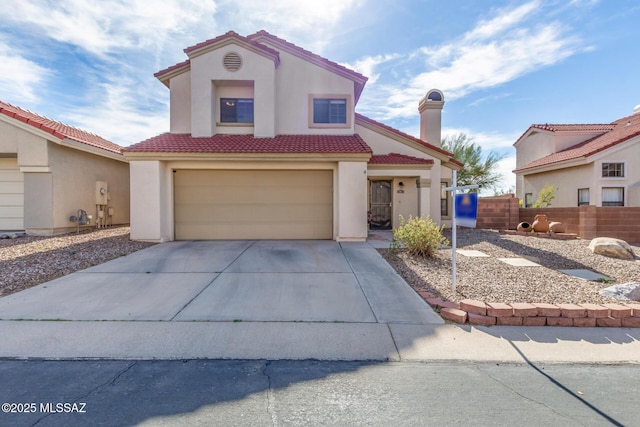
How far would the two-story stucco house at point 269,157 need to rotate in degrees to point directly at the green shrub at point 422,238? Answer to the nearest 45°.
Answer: approximately 45° to its left

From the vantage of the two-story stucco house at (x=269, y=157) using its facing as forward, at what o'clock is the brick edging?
The brick edging is roughly at 11 o'clock from the two-story stucco house.

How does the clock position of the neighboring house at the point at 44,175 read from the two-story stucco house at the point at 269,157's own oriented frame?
The neighboring house is roughly at 3 o'clock from the two-story stucco house.

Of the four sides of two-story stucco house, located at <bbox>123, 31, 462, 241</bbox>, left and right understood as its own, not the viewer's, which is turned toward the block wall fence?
left

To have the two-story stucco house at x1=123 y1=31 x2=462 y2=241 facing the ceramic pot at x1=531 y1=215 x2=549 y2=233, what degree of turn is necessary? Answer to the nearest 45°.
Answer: approximately 90° to its left

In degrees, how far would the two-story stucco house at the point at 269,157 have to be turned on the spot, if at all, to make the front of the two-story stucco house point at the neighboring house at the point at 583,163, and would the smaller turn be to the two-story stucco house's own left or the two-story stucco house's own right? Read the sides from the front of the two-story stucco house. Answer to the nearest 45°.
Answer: approximately 90° to the two-story stucco house's own left

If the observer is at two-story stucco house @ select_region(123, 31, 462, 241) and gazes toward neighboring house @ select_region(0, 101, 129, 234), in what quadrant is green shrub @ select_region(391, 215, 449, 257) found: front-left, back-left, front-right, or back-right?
back-left

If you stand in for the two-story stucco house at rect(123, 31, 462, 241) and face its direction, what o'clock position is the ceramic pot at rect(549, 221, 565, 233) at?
The ceramic pot is roughly at 9 o'clock from the two-story stucco house.

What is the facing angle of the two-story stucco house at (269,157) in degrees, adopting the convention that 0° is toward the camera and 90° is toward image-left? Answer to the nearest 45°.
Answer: approximately 0°

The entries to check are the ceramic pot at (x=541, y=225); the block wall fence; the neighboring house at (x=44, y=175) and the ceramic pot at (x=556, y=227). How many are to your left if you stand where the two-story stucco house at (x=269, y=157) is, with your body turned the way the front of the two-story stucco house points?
3
